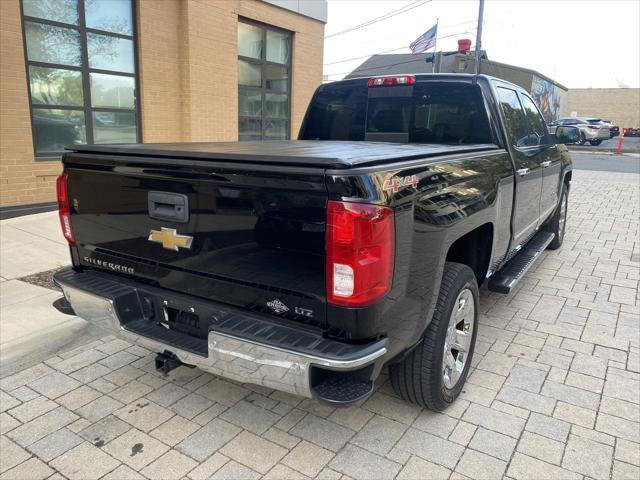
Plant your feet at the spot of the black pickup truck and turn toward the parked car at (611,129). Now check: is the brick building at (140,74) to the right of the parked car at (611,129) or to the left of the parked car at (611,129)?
left

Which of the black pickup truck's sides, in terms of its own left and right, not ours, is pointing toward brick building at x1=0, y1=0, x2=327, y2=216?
left

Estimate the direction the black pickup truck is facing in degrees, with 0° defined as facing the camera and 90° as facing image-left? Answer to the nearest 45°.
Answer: approximately 225°

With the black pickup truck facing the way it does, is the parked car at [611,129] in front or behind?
in front
